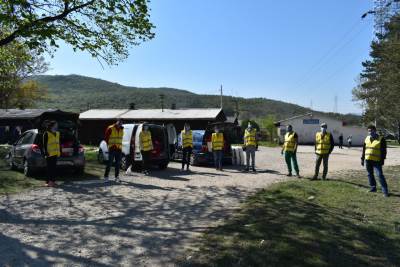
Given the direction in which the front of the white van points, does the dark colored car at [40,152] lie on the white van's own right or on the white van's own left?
on the white van's own left

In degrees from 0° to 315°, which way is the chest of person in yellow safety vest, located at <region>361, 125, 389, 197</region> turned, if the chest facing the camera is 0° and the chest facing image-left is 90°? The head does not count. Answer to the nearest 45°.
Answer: approximately 45°

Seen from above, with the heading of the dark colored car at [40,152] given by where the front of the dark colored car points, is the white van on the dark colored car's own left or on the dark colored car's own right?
on the dark colored car's own right

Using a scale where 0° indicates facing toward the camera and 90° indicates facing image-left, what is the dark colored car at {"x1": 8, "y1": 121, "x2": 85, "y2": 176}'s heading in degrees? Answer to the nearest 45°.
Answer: approximately 135°

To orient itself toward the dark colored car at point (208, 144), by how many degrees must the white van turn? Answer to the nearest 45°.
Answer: approximately 90° to its right

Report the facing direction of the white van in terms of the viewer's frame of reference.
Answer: facing away from the viewer and to the left of the viewer

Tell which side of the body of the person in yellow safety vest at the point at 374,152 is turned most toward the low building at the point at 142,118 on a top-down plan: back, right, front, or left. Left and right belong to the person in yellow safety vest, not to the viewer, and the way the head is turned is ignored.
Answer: right

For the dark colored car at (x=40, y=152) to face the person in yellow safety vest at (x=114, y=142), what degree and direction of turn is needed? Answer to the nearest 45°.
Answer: approximately 180°
